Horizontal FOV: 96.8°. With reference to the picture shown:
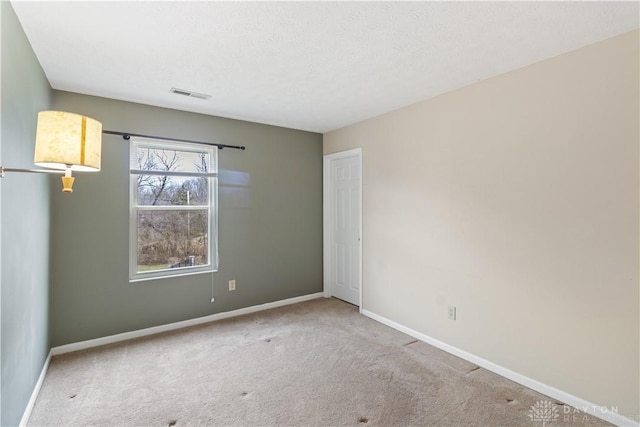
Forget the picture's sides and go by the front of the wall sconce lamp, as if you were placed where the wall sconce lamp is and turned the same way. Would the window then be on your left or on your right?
on your left

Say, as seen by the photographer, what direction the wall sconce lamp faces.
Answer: facing to the right of the viewer

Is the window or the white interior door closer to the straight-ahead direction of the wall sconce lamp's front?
the white interior door

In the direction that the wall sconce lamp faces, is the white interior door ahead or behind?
ahead
